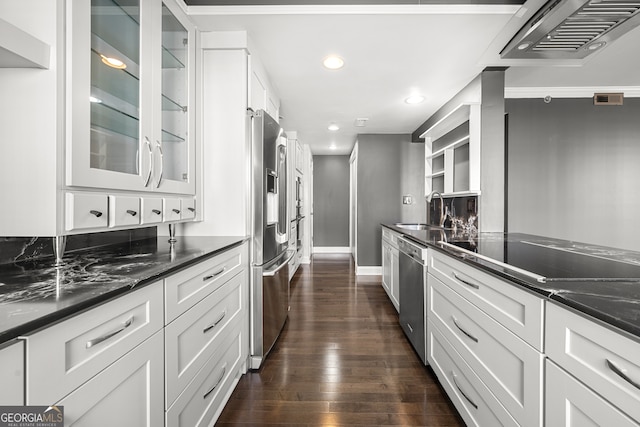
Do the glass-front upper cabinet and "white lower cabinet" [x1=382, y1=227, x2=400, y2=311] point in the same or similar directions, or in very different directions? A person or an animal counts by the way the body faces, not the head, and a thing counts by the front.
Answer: very different directions

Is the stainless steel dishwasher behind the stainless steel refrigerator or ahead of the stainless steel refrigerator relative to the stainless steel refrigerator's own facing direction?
ahead

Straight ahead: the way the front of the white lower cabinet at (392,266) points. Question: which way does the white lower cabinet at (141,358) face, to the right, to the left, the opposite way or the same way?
the opposite way

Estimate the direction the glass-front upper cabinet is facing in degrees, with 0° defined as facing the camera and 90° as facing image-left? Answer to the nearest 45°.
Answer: approximately 315°

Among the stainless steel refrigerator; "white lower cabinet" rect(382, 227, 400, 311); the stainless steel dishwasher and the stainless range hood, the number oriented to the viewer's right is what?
1

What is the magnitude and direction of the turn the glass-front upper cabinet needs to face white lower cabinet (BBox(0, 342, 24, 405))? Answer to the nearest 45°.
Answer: approximately 45° to its right

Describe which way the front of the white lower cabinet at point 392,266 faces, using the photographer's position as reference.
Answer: facing to the left of the viewer

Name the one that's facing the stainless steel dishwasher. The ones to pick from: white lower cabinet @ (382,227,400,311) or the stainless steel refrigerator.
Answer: the stainless steel refrigerator

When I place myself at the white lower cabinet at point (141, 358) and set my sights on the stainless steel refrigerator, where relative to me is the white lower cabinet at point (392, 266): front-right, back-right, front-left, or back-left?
front-right

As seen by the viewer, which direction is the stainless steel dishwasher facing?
to the viewer's left

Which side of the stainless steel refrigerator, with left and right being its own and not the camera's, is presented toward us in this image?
right
